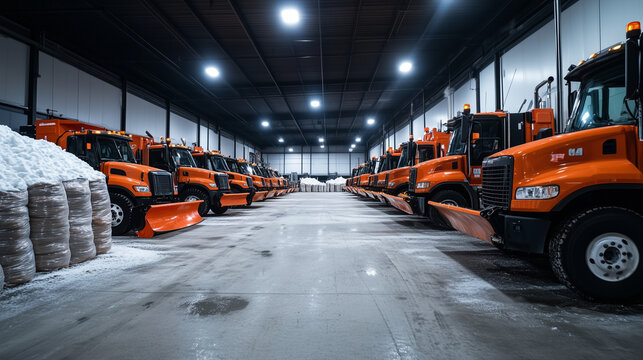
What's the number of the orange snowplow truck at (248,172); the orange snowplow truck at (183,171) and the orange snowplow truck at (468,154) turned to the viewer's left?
1

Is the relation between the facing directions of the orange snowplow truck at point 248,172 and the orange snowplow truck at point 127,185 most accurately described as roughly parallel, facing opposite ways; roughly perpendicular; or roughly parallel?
roughly parallel

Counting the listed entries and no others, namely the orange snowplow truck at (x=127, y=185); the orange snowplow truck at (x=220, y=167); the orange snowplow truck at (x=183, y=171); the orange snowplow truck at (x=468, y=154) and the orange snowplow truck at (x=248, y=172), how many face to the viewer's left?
1

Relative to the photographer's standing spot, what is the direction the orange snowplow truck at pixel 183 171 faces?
facing the viewer and to the right of the viewer

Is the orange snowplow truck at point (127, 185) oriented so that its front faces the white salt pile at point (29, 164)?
no

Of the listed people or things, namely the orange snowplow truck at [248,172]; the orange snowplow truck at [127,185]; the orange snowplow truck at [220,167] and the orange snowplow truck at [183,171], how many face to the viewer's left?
0

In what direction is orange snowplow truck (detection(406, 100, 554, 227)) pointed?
to the viewer's left

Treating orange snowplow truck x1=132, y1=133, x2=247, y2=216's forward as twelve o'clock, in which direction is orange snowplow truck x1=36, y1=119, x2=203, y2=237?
orange snowplow truck x1=36, y1=119, x2=203, y2=237 is roughly at 2 o'clock from orange snowplow truck x1=132, y1=133, x2=247, y2=216.

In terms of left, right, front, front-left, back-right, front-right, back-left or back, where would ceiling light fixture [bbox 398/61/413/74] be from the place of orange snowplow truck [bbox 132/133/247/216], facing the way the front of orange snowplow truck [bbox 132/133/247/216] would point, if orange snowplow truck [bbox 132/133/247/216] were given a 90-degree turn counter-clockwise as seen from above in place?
front-right

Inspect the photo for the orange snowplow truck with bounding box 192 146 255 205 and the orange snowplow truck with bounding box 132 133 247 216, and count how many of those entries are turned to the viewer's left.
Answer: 0

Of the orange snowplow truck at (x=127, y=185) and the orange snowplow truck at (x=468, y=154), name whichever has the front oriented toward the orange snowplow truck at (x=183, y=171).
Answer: the orange snowplow truck at (x=468, y=154)

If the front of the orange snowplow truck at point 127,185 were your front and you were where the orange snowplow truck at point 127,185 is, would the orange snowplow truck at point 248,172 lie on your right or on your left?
on your left

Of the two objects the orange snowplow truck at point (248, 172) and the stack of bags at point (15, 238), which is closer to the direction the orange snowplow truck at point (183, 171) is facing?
the stack of bags

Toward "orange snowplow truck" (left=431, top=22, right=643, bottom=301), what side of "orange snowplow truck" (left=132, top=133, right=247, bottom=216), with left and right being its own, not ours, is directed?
front

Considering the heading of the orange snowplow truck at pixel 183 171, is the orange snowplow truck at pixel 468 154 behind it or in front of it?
in front

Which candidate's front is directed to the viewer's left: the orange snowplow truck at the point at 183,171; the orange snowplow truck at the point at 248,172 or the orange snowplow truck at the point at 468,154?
the orange snowplow truck at the point at 468,154

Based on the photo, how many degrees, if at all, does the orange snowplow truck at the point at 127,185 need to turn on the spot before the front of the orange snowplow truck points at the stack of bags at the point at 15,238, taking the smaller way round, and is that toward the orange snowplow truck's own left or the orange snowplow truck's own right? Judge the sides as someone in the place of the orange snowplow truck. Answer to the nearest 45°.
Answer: approximately 45° to the orange snowplow truck's own right

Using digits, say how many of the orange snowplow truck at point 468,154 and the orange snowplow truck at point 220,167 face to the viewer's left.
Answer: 1
